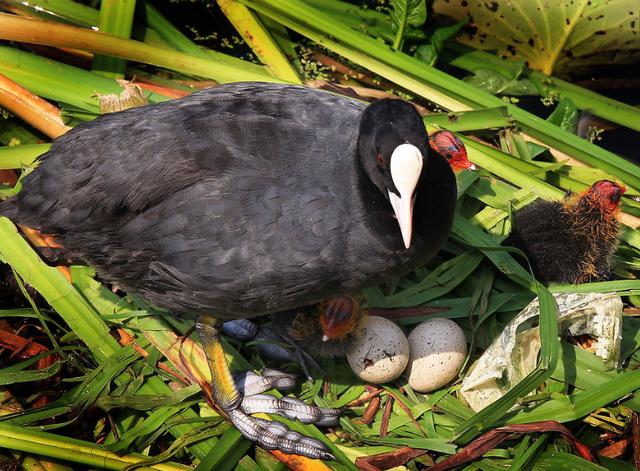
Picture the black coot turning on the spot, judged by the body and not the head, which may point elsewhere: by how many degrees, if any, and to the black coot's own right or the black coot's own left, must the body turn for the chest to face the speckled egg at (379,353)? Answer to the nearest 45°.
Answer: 0° — it already faces it

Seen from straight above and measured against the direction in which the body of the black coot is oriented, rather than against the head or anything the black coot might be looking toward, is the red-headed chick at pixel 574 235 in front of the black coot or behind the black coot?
in front

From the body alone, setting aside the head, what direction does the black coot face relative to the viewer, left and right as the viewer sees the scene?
facing to the right of the viewer

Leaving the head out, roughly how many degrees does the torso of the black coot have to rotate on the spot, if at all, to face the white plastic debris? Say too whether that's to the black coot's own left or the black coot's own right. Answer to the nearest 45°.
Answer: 0° — it already faces it

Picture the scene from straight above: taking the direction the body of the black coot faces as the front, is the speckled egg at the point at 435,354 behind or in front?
in front
